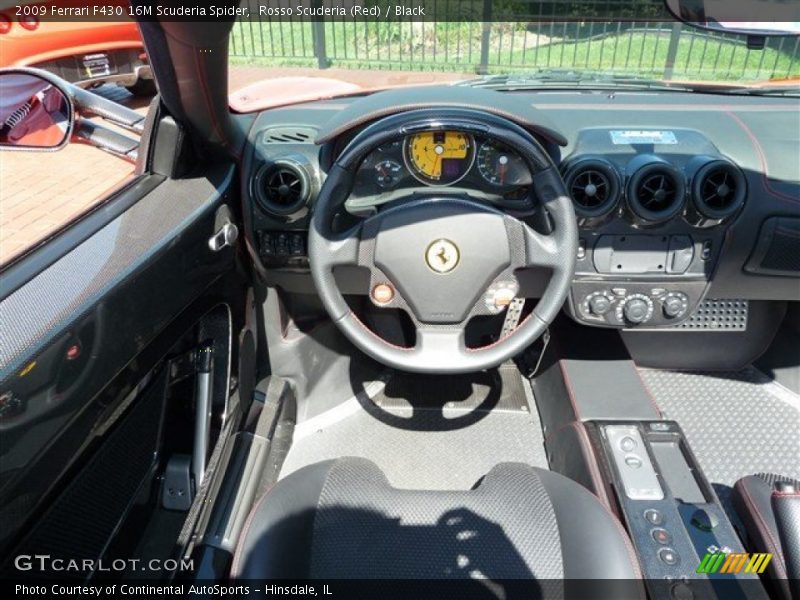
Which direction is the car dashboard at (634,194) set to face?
toward the camera

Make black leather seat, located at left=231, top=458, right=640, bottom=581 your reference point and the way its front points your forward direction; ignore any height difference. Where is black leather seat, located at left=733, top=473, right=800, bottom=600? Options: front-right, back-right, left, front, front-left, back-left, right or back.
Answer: right

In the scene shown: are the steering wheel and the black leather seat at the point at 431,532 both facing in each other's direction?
yes

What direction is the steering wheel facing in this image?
toward the camera

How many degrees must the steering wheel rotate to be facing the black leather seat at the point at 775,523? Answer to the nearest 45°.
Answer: approximately 45° to its left

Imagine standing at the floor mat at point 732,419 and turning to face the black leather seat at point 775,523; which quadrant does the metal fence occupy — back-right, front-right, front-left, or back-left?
back-right

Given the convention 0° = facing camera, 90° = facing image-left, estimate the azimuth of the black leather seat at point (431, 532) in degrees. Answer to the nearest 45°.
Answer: approximately 180°

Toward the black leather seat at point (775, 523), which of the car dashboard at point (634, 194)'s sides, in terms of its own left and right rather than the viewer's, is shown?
front

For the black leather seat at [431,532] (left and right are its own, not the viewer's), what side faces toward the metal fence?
front

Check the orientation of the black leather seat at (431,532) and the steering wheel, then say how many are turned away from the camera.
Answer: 1

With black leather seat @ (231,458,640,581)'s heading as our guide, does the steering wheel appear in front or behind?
in front

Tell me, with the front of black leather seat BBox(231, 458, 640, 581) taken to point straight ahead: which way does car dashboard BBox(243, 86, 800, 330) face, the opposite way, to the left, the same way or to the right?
the opposite way

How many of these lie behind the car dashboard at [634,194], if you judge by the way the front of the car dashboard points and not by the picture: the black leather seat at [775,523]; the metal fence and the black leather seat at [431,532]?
1
